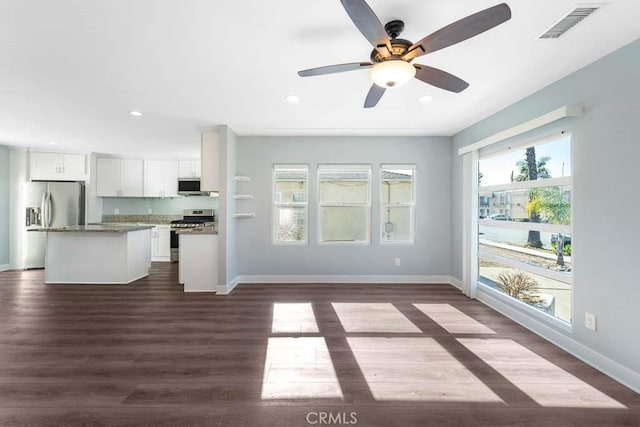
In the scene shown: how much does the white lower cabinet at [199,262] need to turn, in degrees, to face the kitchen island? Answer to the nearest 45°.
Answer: approximately 45° to its right

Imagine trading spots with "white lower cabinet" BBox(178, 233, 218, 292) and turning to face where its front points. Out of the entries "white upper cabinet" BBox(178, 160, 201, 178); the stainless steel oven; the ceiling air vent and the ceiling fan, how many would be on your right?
2

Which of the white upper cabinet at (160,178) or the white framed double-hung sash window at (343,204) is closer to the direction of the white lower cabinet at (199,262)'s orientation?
the white upper cabinet

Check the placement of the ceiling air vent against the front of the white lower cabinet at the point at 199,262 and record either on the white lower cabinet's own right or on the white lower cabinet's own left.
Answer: on the white lower cabinet's own left

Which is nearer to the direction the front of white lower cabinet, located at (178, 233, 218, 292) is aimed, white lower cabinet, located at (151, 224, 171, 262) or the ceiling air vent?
the white lower cabinet

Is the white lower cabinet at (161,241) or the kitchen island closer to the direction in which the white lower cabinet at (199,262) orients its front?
the kitchen island

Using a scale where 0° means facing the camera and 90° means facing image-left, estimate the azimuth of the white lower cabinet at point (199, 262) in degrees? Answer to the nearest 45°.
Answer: approximately 90°

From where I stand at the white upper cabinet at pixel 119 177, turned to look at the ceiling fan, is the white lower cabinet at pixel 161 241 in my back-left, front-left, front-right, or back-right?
front-left

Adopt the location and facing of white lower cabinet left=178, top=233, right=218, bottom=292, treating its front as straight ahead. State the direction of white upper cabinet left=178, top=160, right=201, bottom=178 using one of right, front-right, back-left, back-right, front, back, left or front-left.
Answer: right

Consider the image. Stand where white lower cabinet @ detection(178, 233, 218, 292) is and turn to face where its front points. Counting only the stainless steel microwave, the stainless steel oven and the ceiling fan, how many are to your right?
2

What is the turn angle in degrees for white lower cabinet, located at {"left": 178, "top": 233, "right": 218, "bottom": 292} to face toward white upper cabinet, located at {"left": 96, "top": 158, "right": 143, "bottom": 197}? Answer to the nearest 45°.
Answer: approximately 45° to its right
